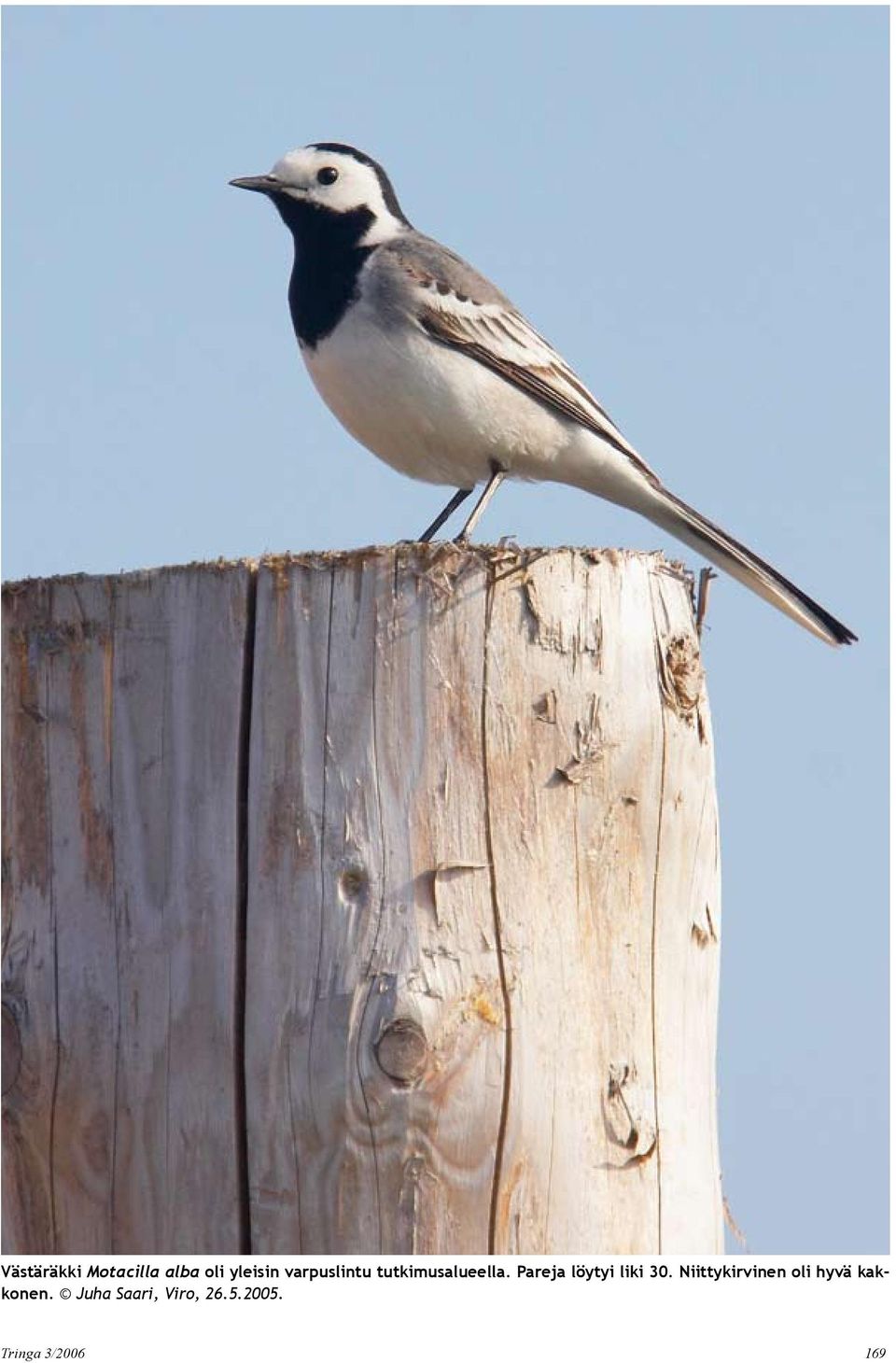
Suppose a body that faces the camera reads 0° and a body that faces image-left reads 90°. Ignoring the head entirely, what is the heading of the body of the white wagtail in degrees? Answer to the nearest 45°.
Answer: approximately 90°
